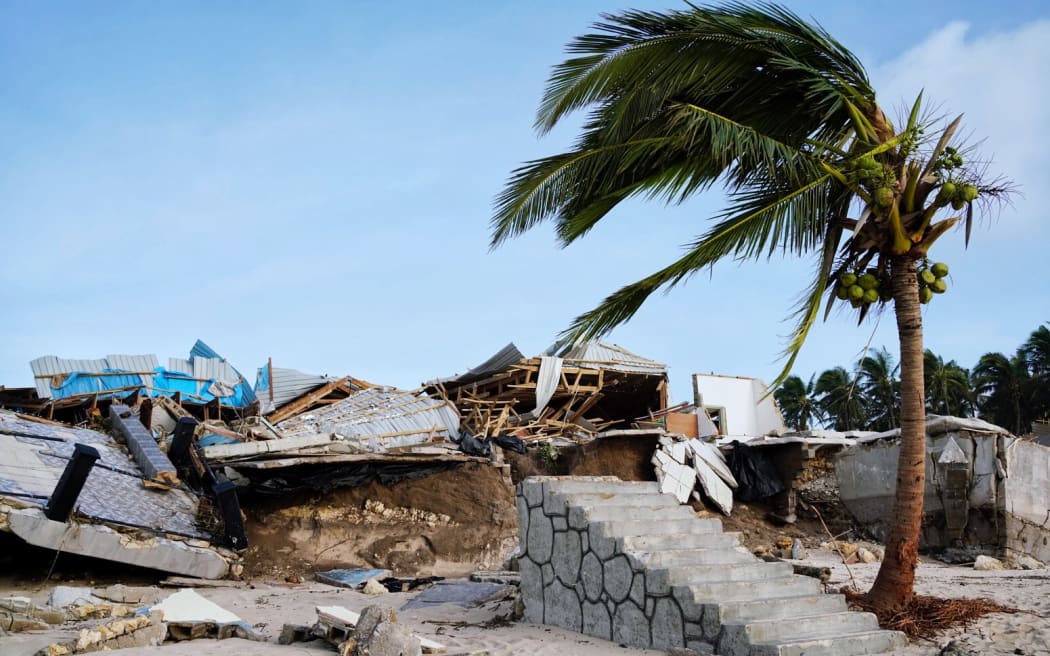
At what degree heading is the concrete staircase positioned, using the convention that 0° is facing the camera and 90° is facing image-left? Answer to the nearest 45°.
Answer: approximately 315°

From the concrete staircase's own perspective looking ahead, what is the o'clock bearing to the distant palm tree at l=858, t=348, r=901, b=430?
The distant palm tree is roughly at 8 o'clock from the concrete staircase.

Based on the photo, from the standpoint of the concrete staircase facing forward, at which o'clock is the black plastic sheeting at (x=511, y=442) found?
The black plastic sheeting is roughly at 7 o'clock from the concrete staircase.

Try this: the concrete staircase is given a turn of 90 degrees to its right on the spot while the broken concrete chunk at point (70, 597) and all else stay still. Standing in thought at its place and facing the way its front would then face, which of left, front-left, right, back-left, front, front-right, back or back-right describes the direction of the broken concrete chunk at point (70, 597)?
front-right

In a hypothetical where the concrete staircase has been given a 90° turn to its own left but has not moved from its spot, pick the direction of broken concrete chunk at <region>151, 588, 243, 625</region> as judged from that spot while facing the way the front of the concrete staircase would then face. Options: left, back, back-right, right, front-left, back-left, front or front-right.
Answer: back-left

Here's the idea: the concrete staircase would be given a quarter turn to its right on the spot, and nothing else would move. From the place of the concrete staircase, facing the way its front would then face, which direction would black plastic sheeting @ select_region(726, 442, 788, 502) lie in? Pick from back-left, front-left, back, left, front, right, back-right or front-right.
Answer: back-right

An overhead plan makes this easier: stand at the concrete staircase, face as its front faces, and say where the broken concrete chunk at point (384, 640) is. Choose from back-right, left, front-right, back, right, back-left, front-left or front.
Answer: right

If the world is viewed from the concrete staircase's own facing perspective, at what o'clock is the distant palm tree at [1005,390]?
The distant palm tree is roughly at 8 o'clock from the concrete staircase.
